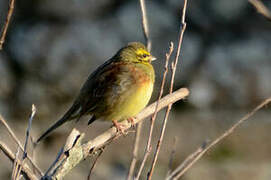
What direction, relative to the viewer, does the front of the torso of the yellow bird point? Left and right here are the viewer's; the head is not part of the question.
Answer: facing to the right of the viewer
